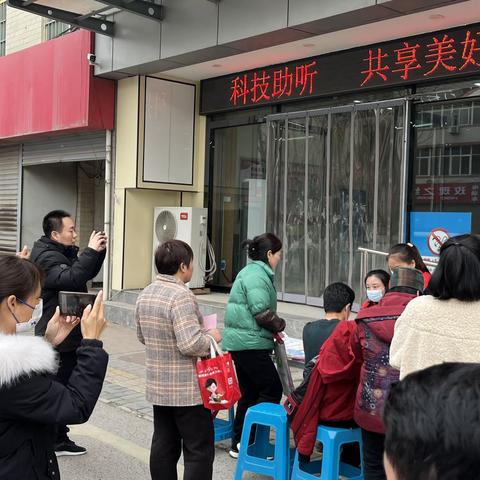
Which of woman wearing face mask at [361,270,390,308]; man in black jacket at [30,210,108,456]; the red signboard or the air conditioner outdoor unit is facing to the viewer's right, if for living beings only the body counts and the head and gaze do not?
the man in black jacket

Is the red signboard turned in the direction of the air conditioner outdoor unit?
no

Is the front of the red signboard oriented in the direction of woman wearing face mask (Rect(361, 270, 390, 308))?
no

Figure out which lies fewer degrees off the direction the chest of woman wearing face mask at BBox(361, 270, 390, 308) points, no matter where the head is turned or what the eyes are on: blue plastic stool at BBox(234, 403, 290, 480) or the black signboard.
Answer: the blue plastic stool

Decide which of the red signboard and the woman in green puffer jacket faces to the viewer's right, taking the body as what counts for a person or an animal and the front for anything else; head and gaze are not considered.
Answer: the woman in green puffer jacket

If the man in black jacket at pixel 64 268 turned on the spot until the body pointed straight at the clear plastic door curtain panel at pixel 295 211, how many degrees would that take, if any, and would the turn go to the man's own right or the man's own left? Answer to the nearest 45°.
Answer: approximately 45° to the man's own left

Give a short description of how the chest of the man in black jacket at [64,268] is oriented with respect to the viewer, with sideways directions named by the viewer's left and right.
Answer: facing to the right of the viewer

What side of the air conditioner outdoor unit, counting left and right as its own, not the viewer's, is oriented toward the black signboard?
left

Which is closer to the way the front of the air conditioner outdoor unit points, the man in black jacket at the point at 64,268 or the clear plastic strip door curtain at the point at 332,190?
the man in black jacket

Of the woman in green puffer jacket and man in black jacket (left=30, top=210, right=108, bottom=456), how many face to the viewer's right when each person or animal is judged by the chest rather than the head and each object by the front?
2

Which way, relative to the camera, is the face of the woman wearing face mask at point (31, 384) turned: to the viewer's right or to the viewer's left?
to the viewer's right

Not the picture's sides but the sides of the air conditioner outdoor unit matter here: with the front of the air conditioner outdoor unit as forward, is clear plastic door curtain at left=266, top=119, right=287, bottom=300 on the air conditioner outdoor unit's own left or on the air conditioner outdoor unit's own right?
on the air conditioner outdoor unit's own left

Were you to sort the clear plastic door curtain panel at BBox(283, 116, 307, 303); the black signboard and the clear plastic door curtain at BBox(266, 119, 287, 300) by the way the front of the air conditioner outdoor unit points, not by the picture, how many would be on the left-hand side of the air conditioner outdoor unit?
3

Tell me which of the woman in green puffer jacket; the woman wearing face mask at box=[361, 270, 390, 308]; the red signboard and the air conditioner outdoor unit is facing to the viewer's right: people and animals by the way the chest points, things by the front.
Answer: the woman in green puffer jacket

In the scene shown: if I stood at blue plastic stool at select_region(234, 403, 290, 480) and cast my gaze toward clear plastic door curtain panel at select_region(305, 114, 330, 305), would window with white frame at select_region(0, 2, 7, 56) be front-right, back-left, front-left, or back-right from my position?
front-left

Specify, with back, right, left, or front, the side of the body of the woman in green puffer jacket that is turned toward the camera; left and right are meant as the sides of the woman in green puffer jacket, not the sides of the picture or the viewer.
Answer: right

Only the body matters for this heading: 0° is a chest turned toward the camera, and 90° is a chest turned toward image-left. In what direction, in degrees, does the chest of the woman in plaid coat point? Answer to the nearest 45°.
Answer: approximately 225°

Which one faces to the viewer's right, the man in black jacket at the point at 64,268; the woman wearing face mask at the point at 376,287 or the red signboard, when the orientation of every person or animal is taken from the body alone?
the man in black jacket

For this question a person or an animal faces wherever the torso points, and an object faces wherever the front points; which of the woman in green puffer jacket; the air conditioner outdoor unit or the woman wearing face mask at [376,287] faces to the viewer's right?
the woman in green puffer jacket

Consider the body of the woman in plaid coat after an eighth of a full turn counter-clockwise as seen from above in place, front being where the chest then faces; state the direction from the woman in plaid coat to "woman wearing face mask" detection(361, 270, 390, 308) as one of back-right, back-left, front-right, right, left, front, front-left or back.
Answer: front-right
